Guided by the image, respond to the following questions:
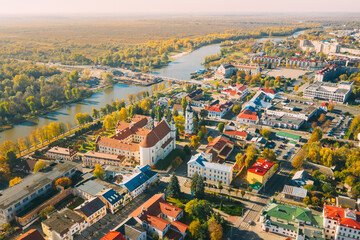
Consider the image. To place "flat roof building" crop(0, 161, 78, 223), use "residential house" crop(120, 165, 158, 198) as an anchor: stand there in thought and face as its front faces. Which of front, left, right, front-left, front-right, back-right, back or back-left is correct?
back-right

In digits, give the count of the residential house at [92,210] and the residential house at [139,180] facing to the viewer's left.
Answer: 0

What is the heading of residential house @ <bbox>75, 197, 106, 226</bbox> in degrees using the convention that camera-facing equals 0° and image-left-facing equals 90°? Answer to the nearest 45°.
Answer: approximately 315°

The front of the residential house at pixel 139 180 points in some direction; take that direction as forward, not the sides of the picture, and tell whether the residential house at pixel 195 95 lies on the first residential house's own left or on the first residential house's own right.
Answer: on the first residential house's own left

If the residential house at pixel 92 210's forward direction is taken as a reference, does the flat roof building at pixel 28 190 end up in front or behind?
behind

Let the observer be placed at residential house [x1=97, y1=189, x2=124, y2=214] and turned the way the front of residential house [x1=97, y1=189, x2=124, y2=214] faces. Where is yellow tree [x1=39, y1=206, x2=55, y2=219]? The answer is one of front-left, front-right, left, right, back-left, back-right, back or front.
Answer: back-right

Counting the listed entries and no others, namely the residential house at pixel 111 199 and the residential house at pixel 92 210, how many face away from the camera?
0

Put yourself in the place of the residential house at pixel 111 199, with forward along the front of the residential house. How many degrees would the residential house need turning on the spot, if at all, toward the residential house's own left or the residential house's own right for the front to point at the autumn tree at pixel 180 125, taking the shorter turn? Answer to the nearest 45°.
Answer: approximately 90° to the residential house's own left
